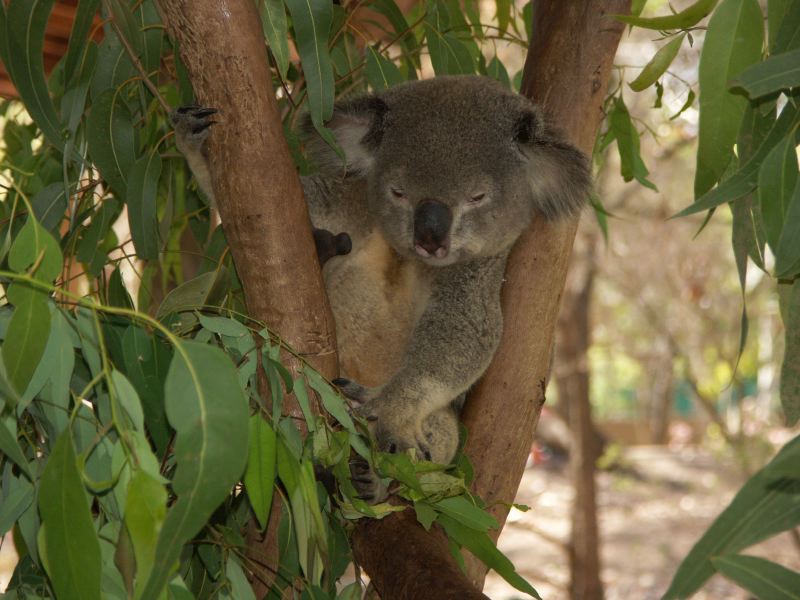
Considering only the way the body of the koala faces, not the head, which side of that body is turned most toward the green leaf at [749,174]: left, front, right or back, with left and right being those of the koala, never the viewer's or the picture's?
left

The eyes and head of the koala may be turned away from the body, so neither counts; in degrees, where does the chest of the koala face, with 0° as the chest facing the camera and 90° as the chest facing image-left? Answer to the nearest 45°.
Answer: approximately 45°

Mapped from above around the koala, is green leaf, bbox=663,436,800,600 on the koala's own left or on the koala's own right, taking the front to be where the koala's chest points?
on the koala's own left

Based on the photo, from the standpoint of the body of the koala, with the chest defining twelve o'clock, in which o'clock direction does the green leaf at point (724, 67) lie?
The green leaf is roughly at 10 o'clock from the koala.

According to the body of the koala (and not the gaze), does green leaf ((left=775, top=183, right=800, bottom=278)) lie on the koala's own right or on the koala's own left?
on the koala's own left

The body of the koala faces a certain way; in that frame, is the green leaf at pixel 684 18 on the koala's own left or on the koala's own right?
on the koala's own left
